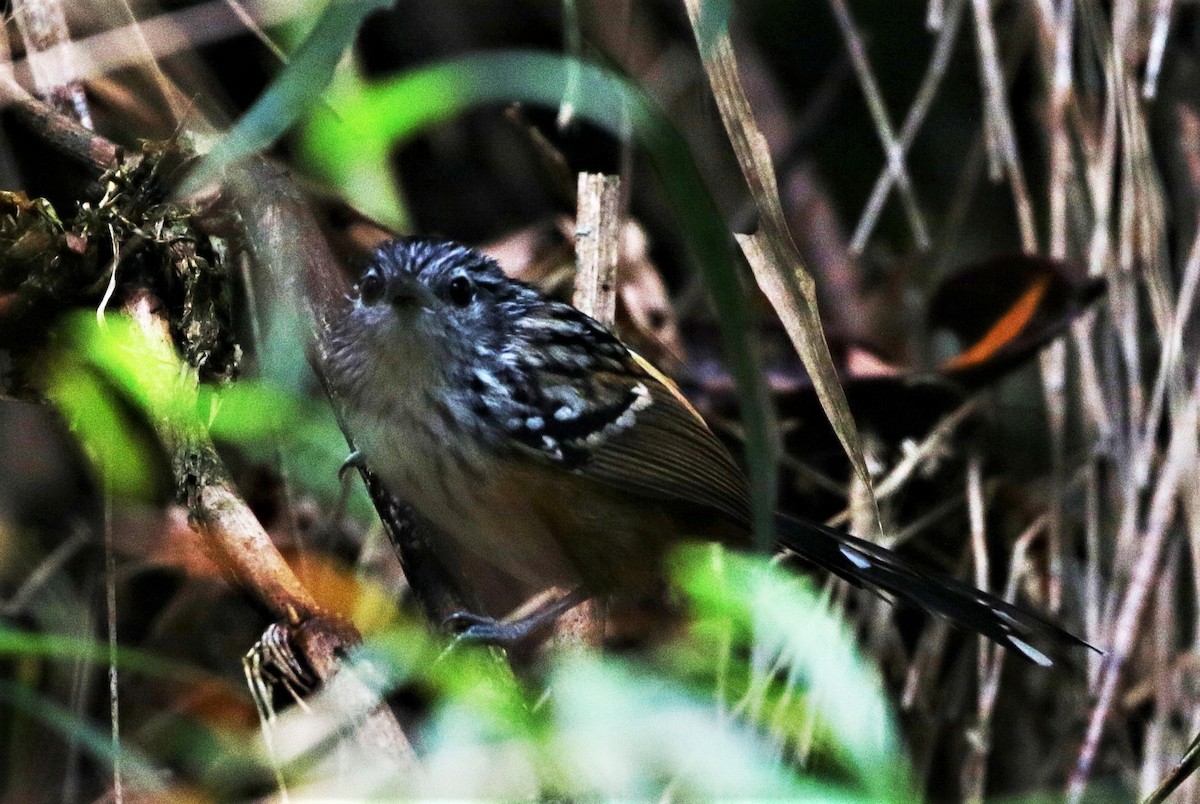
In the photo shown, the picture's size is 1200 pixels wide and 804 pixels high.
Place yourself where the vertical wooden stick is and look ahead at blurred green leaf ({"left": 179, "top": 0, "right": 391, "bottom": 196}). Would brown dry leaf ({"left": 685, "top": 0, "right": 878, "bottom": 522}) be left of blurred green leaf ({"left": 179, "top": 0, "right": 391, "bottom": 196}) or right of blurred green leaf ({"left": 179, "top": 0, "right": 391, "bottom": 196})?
left

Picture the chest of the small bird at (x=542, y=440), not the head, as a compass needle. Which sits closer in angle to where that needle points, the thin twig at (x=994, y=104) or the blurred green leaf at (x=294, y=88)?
the blurred green leaf

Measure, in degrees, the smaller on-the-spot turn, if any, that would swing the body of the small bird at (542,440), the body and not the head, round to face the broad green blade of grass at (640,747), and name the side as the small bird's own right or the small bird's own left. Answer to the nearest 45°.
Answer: approximately 45° to the small bird's own left

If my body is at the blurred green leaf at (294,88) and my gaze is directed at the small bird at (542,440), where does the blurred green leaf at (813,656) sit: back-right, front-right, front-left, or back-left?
front-right

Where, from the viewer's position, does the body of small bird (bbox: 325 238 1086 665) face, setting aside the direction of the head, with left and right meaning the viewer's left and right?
facing the viewer and to the left of the viewer

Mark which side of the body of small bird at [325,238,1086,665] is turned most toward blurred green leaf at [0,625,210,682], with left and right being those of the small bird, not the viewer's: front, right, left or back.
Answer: front
